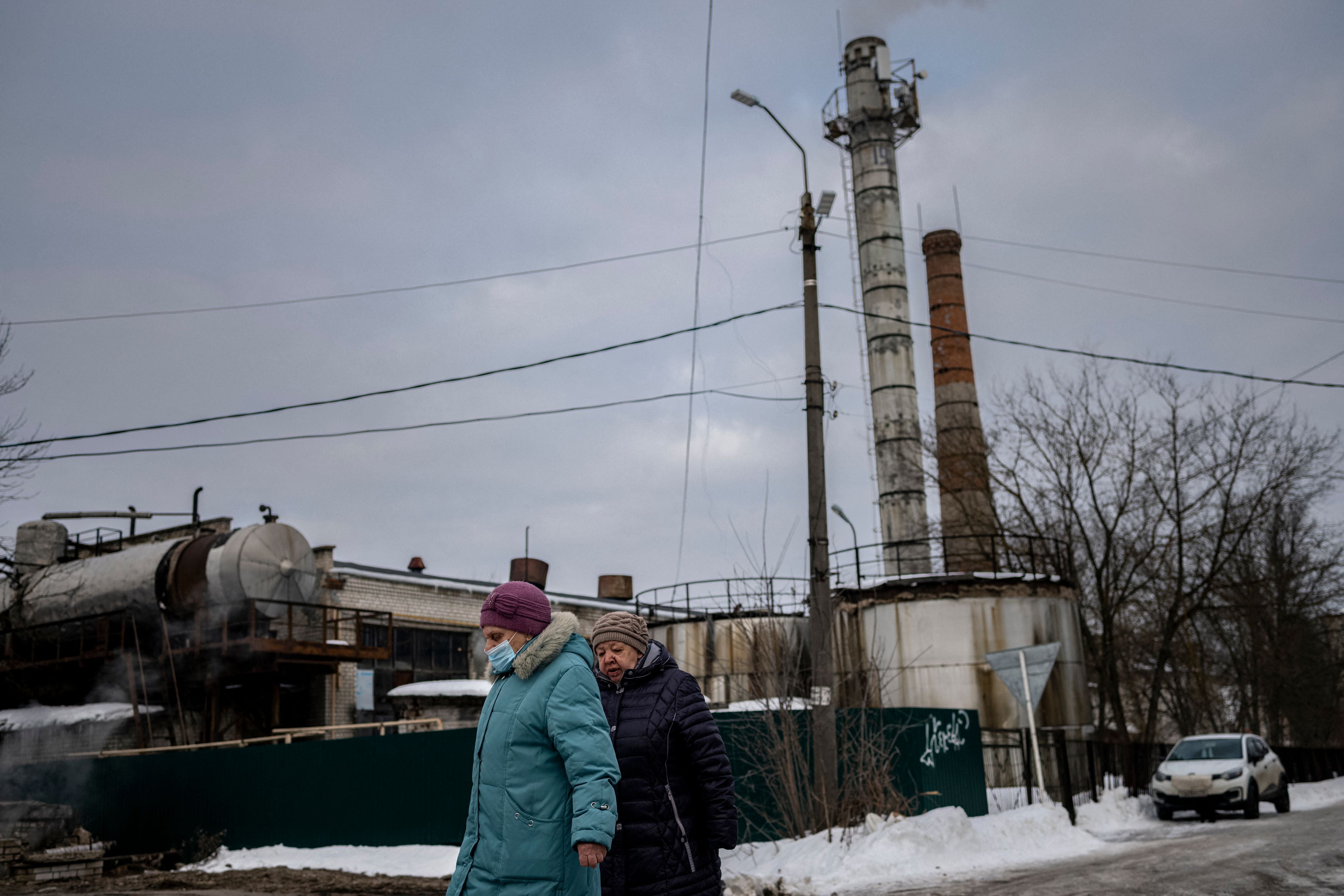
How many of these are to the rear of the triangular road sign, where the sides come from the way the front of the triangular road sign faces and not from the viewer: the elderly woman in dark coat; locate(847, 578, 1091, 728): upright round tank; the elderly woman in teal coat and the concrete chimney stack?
2

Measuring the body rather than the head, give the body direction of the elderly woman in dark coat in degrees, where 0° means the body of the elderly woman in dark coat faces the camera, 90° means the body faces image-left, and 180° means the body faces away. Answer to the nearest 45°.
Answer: approximately 45°

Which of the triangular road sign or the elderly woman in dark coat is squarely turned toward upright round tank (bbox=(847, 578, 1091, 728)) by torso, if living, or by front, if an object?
the triangular road sign

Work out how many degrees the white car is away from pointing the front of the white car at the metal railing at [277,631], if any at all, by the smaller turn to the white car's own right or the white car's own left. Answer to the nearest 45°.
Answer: approximately 45° to the white car's own right

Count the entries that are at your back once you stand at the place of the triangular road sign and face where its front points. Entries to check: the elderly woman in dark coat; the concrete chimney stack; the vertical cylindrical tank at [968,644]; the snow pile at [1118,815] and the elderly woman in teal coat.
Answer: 2

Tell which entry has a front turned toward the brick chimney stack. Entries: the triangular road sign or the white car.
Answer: the triangular road sign

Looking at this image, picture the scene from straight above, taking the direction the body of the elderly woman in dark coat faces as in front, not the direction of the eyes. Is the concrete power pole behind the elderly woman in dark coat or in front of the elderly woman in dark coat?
behind

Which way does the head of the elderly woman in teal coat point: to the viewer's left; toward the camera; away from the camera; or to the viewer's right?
to the viewer's left

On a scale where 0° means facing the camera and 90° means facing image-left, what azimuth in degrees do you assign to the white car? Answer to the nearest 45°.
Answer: approximately 45°

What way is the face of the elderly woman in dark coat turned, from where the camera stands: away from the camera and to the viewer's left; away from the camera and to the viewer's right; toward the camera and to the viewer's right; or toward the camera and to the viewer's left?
toward the camera and to the viewer's left

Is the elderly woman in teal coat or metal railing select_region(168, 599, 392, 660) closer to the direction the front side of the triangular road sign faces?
the metal railing

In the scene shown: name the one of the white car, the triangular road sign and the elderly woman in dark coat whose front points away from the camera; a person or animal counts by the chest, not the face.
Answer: the triangular road sign

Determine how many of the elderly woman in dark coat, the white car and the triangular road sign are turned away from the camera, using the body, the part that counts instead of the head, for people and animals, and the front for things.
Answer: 1

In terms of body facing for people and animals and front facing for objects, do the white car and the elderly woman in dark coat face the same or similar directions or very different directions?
same or similar directions

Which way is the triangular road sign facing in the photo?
away from the camera
